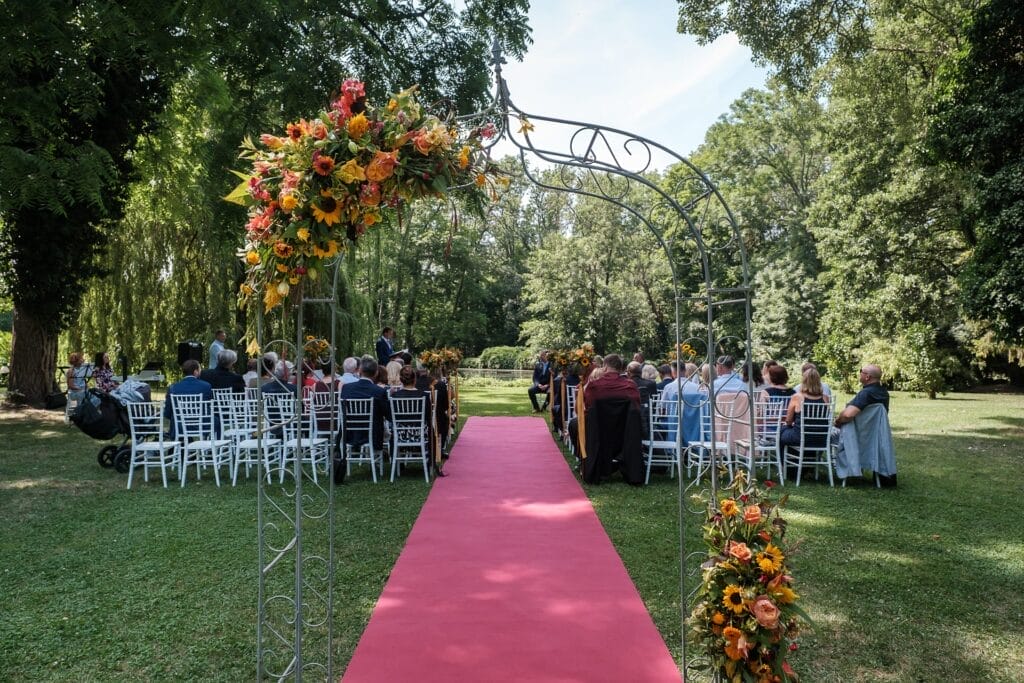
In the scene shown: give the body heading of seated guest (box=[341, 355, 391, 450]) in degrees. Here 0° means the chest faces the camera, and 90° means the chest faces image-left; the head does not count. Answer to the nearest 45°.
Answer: approximately 180°

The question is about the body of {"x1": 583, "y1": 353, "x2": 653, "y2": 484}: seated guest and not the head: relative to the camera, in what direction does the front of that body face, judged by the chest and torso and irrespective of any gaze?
away from the camera

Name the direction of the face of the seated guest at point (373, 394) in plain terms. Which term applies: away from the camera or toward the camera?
away from the camera

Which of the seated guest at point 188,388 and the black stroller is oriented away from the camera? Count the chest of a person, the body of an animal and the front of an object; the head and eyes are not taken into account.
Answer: the seated guest

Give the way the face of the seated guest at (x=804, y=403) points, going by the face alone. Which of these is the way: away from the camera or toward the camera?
away from the camera

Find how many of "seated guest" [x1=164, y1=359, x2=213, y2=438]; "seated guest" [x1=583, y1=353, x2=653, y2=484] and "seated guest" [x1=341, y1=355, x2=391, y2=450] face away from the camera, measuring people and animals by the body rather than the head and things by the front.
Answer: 3

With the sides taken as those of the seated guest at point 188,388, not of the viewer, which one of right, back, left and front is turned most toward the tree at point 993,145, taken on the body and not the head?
right

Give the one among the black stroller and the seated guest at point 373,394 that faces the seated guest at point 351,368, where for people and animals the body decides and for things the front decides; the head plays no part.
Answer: the seated guest at point 373,394

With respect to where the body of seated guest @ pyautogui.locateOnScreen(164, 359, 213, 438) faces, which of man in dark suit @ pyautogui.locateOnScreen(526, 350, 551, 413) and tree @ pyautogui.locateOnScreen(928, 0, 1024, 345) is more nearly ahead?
the man in dark suit

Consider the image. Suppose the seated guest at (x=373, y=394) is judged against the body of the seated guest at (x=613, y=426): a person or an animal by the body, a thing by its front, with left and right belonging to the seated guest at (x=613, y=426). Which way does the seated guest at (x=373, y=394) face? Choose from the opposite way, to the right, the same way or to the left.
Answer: the same way

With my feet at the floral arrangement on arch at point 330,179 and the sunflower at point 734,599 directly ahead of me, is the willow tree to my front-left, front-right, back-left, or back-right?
back-left

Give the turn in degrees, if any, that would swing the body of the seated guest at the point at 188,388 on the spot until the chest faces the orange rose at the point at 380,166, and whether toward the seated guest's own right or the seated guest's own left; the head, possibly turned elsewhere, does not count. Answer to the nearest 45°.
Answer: approximately 180°

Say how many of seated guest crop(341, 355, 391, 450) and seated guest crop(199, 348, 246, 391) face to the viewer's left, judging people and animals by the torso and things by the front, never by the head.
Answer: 0

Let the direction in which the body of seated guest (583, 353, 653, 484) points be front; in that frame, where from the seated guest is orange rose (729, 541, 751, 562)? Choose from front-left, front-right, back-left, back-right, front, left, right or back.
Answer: back

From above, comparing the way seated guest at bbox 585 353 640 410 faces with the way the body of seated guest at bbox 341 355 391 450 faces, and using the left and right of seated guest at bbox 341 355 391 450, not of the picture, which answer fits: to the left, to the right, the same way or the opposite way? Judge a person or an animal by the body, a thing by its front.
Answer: the same way

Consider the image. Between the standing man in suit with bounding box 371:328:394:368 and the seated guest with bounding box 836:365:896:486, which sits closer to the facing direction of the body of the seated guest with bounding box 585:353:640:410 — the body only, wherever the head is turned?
the standing man in suit

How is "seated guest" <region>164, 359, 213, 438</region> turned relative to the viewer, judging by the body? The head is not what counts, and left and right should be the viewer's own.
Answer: facing away from the viewer

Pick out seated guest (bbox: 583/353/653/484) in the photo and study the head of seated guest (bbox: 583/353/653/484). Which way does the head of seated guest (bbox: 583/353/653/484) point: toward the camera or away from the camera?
away from the camera

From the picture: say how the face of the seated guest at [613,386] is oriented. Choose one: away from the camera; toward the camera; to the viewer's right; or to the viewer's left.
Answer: away from the camera
